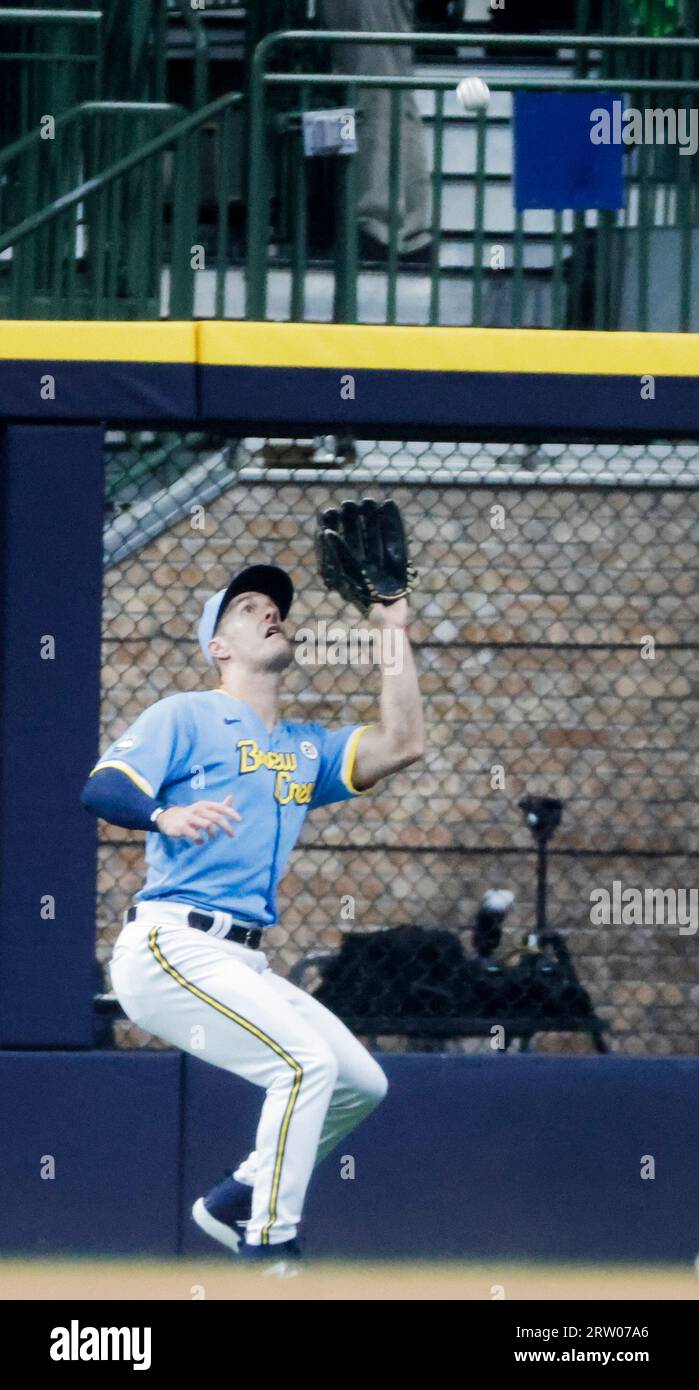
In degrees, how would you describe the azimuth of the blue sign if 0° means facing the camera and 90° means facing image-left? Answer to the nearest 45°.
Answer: approximately 0°

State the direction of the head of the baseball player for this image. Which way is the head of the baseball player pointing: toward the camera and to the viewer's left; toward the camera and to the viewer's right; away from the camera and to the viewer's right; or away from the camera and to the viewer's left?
toward the camera and to the viewer's right

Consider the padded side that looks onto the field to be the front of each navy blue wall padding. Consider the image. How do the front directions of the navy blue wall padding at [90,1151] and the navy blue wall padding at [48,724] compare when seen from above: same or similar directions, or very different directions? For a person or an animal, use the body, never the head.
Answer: same or similar directions

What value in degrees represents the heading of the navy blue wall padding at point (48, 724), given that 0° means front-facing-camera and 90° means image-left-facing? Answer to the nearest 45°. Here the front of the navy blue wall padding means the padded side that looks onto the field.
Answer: approximately 0°

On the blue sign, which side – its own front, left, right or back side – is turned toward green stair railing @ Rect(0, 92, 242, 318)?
right

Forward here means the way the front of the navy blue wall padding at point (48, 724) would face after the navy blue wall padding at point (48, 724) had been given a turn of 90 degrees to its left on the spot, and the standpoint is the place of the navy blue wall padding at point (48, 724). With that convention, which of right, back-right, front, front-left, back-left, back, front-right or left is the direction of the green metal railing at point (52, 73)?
left

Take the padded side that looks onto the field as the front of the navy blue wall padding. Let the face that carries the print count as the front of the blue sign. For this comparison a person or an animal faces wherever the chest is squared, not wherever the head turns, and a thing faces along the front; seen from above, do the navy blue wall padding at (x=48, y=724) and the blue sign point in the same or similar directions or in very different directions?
same or similar directions

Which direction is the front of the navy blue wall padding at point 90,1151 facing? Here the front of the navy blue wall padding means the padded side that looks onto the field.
toward the camera
